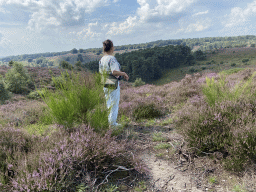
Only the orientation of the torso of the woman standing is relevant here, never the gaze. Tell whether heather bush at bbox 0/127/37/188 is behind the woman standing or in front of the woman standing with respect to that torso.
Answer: behind

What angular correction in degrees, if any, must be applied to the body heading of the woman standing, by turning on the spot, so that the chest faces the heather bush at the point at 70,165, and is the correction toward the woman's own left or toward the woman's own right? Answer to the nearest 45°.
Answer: approximately 135° to the woman's own right

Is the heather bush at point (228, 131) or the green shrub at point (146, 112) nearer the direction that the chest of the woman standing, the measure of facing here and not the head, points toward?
the green shrub

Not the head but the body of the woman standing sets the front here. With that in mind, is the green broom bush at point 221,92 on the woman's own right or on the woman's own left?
on the woman's own right

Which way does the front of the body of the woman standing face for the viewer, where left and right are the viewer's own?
facing away from the viewer and to the right of the viewer
